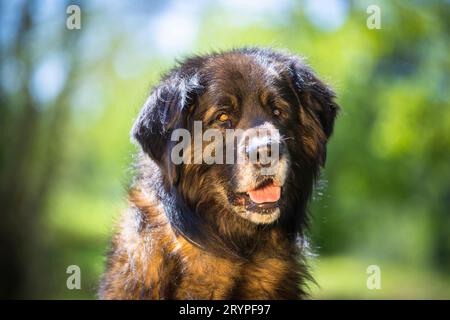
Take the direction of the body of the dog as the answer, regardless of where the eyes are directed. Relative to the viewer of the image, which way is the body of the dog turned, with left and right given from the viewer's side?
facing the viewer and to the right of the viewer
